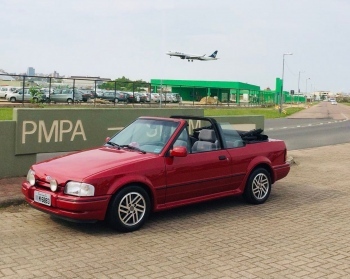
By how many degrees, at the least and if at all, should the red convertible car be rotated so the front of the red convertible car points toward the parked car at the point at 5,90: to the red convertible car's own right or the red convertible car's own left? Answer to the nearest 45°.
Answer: approximately 135° to the red convertible car's own right

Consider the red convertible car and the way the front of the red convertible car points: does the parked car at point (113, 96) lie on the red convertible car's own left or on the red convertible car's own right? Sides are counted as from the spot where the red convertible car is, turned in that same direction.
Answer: on the red convertible car's own right

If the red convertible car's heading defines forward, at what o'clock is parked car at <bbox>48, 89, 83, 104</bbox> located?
The parked car is roughly at 4 o'clock from the red convertible car.

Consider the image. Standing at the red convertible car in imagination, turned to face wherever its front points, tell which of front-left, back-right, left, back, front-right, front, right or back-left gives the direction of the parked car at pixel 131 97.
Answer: back-right

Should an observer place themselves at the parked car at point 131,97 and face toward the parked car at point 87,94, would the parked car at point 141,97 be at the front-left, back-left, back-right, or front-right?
back-right

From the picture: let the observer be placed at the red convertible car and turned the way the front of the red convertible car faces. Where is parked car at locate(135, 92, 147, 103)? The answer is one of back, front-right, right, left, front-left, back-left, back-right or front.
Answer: back-right

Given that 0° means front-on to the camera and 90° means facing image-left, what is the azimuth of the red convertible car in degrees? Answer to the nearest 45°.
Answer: approximately 45°
